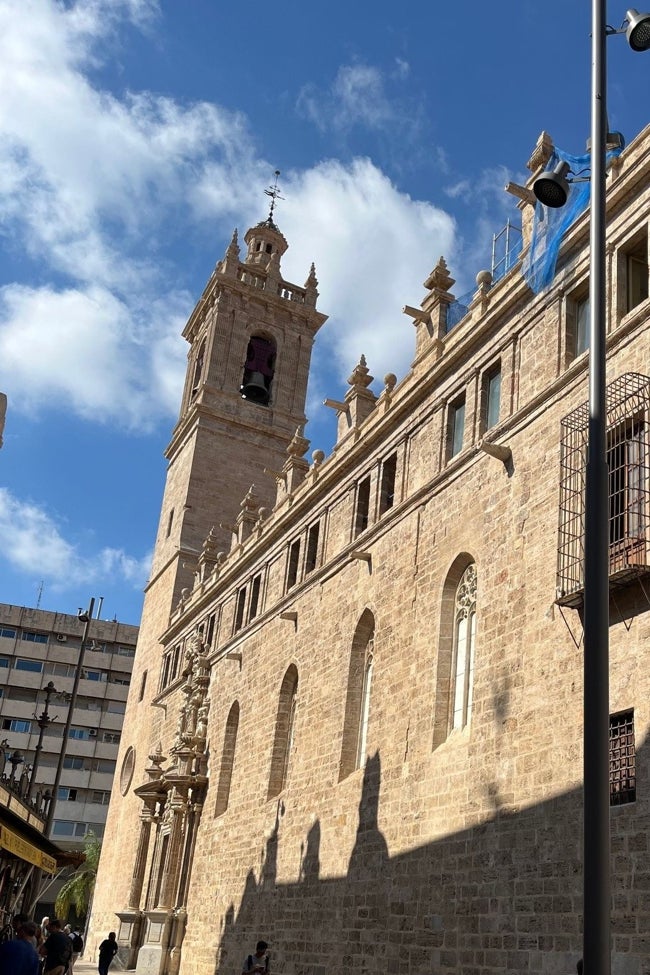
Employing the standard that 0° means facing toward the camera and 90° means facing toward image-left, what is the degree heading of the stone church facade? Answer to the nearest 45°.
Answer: approximately 45°

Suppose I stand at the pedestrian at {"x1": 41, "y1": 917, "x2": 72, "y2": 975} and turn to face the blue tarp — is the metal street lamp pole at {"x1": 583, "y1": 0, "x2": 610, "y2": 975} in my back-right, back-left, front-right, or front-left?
front-right

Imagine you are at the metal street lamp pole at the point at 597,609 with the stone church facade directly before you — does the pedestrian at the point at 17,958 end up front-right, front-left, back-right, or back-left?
front-left

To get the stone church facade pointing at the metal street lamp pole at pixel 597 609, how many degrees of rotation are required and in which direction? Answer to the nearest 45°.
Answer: approximately 45° to its left

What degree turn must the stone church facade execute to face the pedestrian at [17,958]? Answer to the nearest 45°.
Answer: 0° — it already faces them
